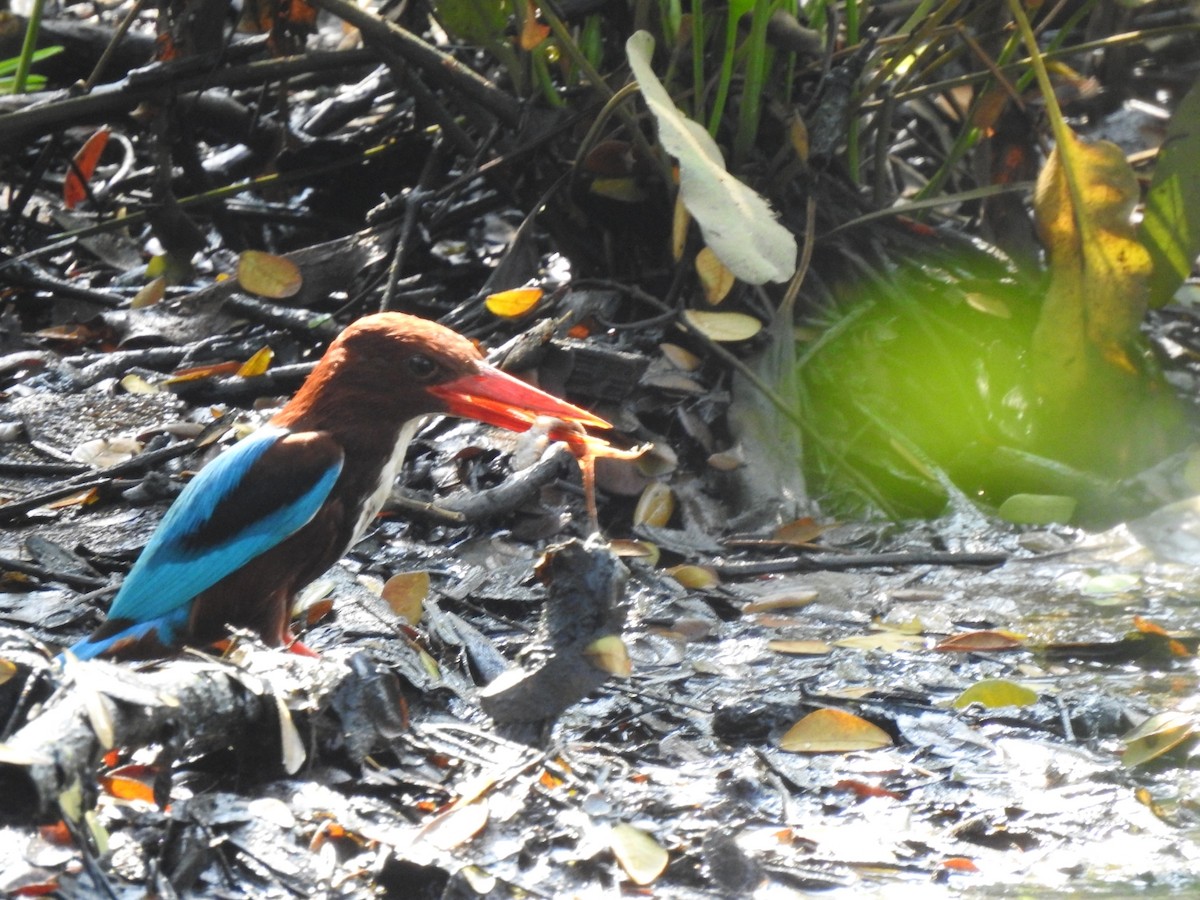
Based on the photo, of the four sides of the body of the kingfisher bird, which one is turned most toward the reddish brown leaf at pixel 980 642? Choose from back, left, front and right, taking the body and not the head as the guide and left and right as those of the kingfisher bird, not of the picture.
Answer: front

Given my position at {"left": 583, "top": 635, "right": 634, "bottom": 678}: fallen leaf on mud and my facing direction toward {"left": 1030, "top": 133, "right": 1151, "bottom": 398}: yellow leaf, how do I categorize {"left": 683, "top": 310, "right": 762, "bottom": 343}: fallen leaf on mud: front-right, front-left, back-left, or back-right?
front-left

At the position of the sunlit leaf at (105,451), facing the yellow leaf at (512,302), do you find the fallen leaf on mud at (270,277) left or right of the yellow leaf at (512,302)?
left

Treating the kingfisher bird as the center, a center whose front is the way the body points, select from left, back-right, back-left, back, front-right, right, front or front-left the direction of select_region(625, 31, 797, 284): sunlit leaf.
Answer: front

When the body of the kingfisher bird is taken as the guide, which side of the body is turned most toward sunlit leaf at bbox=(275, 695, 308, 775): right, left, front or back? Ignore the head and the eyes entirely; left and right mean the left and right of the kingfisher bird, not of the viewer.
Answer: right

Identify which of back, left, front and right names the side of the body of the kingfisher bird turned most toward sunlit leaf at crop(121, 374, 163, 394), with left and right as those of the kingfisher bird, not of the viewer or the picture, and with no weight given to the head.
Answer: left

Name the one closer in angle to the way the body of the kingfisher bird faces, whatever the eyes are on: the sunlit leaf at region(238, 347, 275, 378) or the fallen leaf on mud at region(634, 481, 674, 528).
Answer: the fallen leaf on mud

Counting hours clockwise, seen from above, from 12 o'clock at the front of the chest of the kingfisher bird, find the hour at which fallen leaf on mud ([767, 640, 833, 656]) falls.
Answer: The fallen leaf on mud is roughly at 12 o'clock from the kingfisher bird.

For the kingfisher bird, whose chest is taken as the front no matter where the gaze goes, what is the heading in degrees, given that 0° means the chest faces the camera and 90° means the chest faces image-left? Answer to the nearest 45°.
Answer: approximately 270°

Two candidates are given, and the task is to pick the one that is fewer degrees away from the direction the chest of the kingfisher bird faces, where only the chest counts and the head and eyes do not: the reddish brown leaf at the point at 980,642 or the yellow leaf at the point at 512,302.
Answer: the reddish brown leaf

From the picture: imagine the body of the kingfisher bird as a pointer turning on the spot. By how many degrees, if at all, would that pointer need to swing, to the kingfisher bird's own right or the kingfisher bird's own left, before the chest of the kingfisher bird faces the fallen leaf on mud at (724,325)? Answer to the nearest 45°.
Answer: approximately 45° to the kingfisher bird's own left
